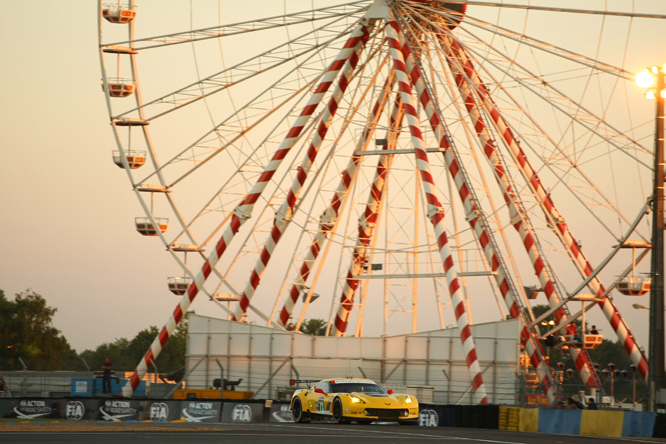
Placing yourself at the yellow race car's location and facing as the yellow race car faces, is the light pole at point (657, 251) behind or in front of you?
in front

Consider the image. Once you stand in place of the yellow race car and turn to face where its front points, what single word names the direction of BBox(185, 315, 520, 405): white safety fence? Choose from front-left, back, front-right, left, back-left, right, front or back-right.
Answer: back-left

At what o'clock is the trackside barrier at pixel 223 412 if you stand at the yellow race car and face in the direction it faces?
The trackside barrier is roughly at 6 o'clock from the yellow race car.

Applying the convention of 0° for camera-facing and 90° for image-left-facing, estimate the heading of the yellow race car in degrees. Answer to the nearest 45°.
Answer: approximately 315°

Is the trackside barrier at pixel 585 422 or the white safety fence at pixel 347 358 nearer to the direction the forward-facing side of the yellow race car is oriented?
the trackside barrier

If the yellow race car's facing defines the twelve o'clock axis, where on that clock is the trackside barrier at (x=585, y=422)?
The trackside barrier is roughly at 11 o'clock from the yellow race car.

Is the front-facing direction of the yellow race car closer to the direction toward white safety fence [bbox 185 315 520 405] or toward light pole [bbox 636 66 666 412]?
the light pole
